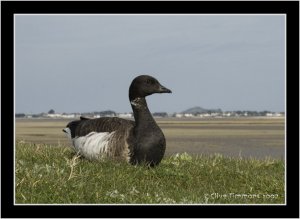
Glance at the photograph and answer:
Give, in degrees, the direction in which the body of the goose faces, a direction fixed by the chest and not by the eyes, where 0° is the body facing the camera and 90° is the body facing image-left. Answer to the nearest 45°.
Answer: approximately 270°
